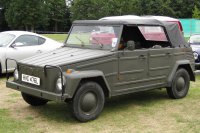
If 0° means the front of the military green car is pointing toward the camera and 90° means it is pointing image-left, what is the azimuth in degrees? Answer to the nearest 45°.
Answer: approximately 45°

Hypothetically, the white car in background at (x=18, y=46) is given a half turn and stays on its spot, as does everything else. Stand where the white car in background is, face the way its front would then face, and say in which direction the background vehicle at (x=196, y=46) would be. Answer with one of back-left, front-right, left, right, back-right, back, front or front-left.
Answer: front-right

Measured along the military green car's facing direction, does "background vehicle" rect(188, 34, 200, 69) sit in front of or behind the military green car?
behind

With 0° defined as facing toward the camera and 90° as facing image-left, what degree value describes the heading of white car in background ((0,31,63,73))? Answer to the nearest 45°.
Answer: approximately 45°

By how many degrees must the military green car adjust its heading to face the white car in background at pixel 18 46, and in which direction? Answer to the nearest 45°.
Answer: approximately 90° to its right
